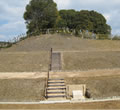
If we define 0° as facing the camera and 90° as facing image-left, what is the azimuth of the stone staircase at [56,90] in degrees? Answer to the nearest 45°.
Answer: approximately 0°

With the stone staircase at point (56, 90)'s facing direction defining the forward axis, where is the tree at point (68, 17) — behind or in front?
behind

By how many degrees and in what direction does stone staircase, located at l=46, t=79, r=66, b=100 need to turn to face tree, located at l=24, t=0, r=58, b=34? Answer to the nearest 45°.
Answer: approximately 180°

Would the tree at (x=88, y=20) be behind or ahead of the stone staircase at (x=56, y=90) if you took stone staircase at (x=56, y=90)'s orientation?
behind
